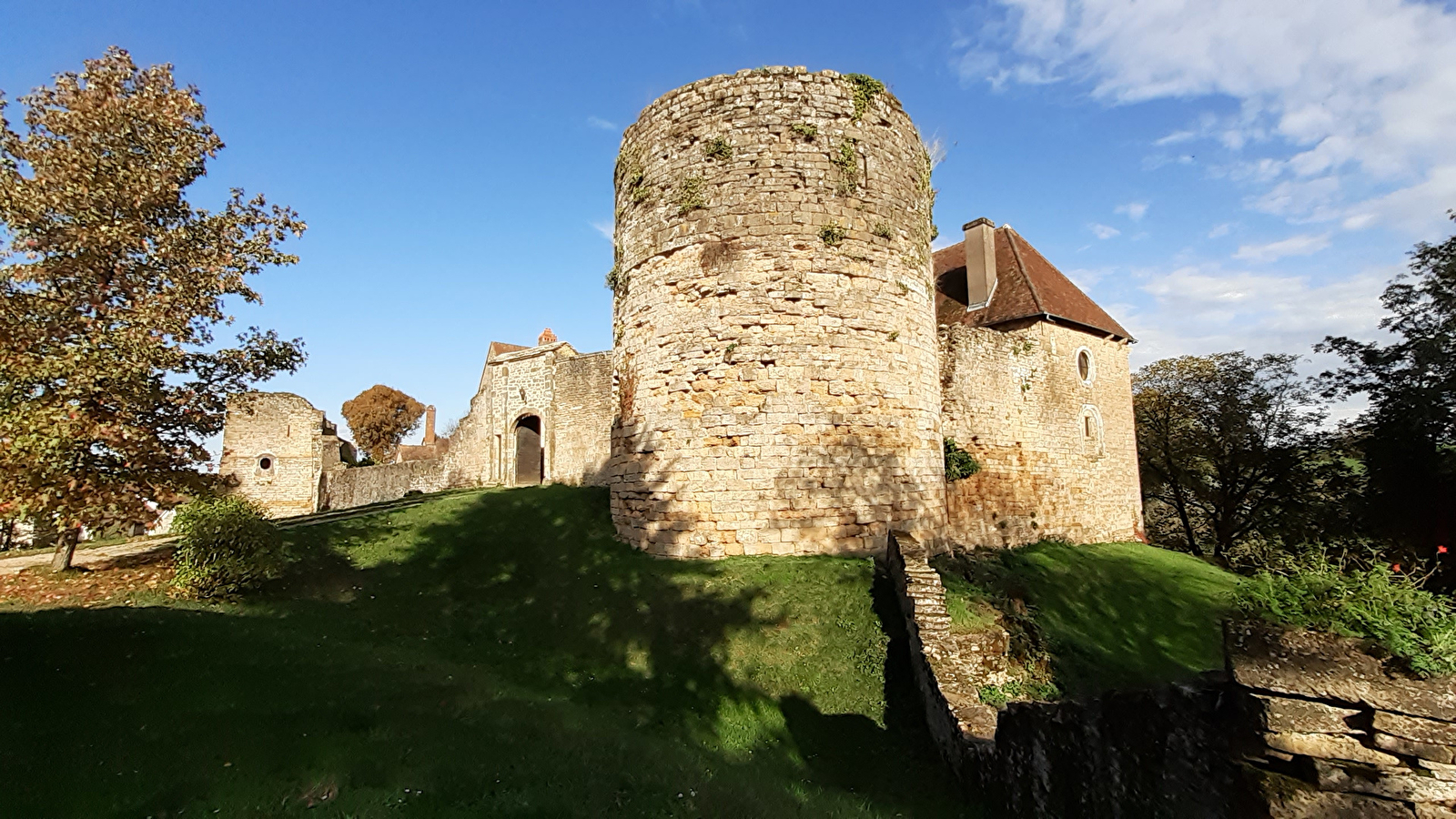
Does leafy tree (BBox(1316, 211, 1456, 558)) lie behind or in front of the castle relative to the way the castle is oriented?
behind

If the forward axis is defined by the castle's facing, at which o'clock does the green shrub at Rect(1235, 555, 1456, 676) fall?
The green shrub is roughly at 10 o'clock from the castle.

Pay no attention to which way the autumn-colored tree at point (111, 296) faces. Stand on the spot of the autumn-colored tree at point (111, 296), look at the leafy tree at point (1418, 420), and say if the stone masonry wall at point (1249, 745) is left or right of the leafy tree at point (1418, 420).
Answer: right

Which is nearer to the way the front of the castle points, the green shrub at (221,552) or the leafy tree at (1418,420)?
the green shrub

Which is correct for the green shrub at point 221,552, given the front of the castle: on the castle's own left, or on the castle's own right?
on the castle's own right

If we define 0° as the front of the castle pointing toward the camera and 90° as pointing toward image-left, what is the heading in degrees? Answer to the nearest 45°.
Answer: approximately 45°

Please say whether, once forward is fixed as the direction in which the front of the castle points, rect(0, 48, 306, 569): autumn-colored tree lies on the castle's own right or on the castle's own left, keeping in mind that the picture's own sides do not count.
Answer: on the castle's own right

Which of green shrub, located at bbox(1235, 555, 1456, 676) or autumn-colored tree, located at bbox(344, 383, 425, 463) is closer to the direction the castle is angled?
the green shrub

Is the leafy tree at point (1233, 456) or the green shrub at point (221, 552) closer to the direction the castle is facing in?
the green shrub

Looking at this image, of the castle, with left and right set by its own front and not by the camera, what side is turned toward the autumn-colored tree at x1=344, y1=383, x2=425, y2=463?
right

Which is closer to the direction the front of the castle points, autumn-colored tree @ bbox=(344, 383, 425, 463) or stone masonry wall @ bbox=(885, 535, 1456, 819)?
the stone masonry wall
